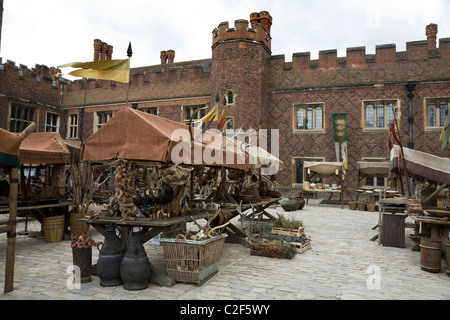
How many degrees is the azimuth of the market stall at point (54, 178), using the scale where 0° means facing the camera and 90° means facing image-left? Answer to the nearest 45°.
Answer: approximately 0°

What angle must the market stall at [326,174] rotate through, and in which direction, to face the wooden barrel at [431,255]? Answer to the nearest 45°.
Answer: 0° — it already faces it

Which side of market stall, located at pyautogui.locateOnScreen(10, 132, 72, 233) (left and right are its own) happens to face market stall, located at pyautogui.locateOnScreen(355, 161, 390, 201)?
left

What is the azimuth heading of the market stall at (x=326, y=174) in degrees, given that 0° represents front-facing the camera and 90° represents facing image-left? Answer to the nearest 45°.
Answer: approximately 0°

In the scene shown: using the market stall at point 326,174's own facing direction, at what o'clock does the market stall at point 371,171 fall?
the market stall at point 371,171 is roughly at 9 o'clock from the market stall at point 326,174.

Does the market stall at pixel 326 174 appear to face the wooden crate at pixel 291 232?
yes

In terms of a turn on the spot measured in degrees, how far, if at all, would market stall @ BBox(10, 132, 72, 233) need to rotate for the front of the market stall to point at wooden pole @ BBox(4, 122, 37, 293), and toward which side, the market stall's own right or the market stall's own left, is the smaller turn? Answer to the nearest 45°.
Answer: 0° — it already faces it

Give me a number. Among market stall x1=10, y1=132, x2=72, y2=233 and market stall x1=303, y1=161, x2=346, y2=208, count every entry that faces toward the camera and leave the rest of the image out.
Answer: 2
